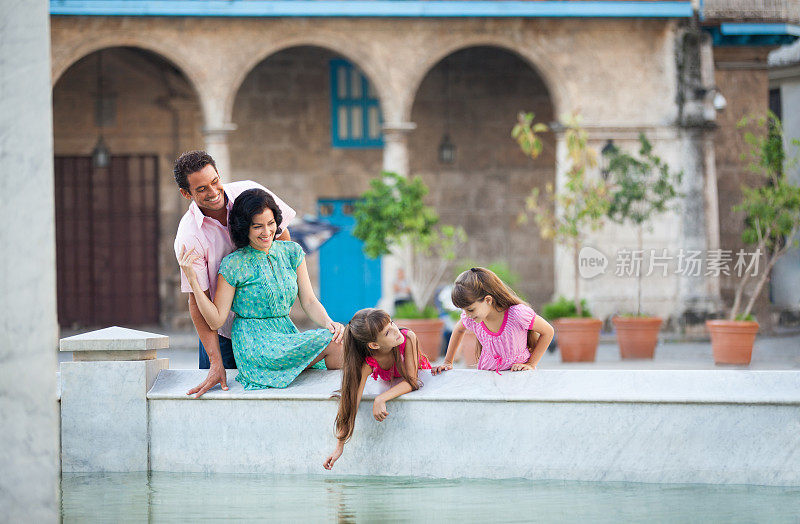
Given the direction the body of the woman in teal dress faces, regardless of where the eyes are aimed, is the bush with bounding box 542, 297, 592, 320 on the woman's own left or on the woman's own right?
on the woman's own left

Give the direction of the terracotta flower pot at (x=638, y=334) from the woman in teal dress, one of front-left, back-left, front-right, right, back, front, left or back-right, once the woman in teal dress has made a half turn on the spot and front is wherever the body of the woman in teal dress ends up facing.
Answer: right

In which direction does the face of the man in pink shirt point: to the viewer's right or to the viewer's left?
to the viewer's right

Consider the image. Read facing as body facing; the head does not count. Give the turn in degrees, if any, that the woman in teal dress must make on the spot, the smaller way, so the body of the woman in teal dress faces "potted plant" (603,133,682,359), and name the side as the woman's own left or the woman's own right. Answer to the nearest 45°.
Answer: approximately 90° to the woman's own left

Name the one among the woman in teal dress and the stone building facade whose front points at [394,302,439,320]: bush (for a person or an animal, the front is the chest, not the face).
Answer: the stone building facade

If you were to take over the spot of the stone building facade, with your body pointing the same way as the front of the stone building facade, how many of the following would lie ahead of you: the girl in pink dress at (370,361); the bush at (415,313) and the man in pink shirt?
3

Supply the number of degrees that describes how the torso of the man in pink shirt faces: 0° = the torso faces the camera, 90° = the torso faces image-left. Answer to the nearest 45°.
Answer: approximately 315°

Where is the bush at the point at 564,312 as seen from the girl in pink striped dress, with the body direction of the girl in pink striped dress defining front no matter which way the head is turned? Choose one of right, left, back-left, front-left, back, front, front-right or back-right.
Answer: back-right

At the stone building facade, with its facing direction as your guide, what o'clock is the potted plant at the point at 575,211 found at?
The potted plant is roughly at 11 o'clock from the stone building facade.

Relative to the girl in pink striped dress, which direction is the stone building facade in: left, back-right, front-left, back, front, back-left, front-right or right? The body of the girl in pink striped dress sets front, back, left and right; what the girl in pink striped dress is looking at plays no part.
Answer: back-right
